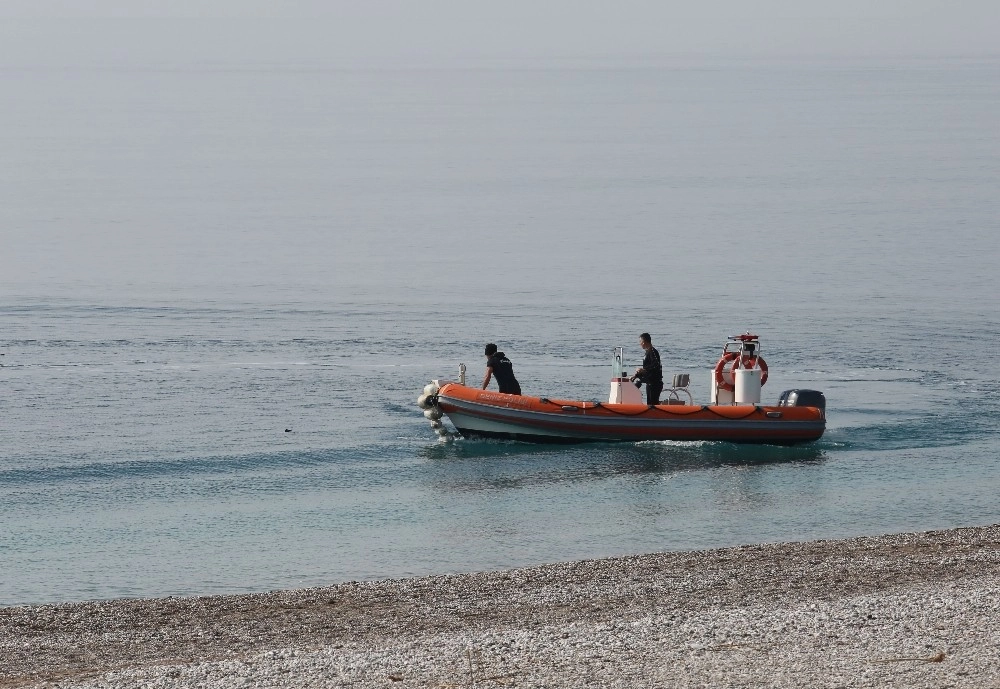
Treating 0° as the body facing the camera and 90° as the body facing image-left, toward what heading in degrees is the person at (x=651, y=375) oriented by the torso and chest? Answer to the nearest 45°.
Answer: approximately 90°

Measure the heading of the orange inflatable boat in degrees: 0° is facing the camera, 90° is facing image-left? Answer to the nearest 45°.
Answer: approximately 90°
